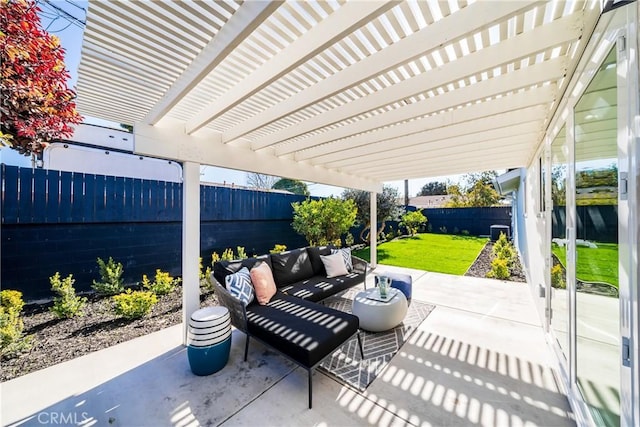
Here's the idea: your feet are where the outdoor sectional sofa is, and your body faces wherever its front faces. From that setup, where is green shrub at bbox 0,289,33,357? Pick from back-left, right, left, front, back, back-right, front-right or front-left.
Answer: back-right

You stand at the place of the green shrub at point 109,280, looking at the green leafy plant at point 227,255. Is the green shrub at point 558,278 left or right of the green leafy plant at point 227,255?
right

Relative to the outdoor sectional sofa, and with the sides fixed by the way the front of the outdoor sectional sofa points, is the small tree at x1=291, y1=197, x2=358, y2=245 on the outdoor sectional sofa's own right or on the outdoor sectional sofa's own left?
on the outdoor sectional sofa's own left

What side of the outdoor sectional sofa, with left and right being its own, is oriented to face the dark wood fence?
back

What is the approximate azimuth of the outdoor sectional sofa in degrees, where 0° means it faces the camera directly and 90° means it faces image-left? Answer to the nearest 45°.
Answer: approximately 315°

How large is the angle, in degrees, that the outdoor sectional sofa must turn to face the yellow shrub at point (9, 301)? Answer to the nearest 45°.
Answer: approximately 135° to its right

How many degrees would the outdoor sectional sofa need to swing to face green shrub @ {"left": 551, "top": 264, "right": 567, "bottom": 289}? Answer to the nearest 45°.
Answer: approximately 45° to its left

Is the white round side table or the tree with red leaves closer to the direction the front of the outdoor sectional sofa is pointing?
the white round side table
